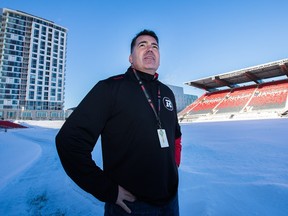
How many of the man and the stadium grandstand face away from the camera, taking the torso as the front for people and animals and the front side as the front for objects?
0

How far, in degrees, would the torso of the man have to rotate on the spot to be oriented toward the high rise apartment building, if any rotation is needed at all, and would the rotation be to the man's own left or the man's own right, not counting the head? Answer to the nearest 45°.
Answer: approximately 180°

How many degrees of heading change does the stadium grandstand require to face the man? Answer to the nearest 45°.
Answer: approximately 45° to its left

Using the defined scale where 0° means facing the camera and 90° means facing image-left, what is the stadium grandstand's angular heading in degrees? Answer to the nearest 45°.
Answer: approximately 45°

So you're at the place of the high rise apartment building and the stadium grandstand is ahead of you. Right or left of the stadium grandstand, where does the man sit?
right

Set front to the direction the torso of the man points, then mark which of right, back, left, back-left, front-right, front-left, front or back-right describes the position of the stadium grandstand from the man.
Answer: left
